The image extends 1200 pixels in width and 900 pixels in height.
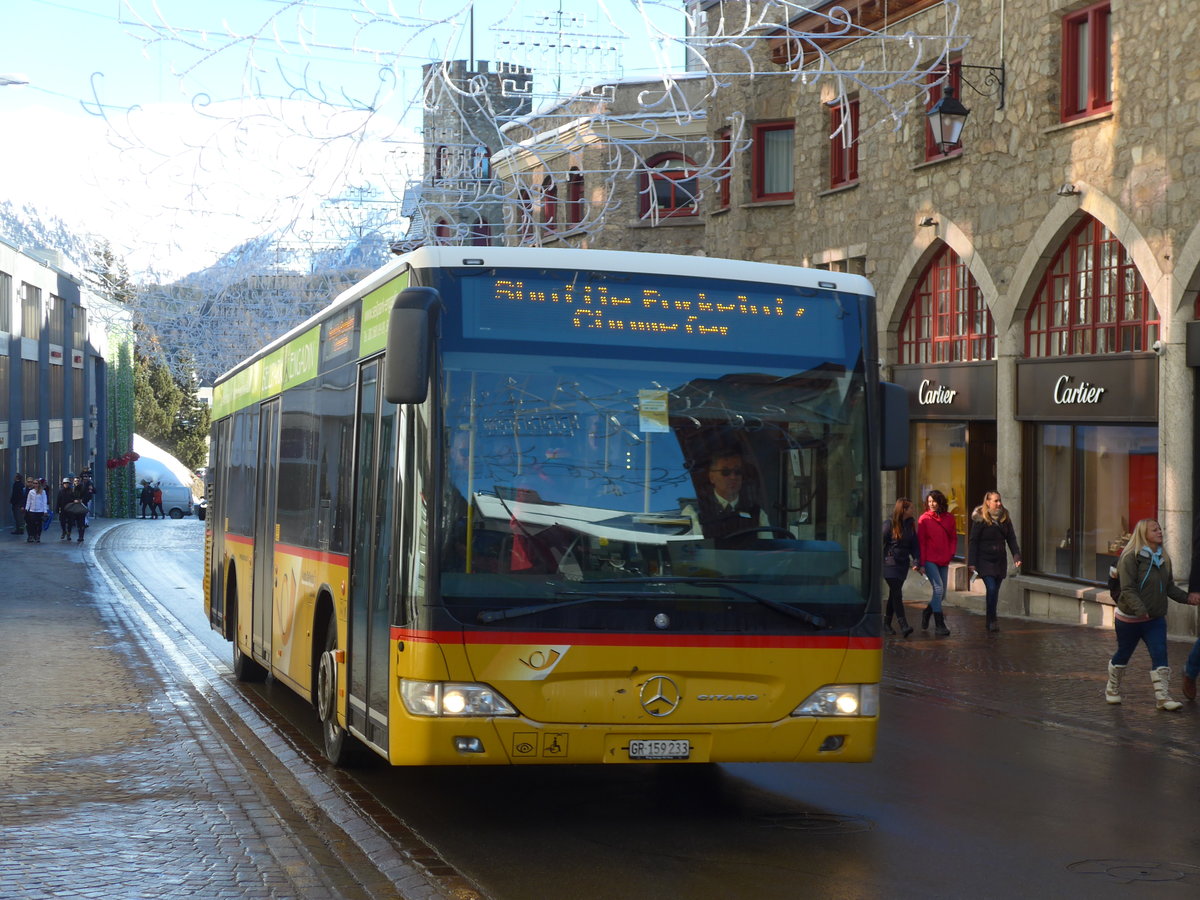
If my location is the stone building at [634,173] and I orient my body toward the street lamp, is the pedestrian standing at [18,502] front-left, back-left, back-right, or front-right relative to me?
back-right

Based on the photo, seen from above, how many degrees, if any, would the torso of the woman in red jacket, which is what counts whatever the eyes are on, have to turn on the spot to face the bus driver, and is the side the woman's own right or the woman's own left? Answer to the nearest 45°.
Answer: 0° — they already face them

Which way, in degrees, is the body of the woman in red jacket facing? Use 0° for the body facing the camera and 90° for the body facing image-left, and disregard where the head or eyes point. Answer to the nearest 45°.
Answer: approximately 0°

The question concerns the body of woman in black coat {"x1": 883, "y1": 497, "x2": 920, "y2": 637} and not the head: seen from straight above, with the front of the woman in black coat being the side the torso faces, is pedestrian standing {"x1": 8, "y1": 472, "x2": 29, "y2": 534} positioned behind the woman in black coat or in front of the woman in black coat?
behind

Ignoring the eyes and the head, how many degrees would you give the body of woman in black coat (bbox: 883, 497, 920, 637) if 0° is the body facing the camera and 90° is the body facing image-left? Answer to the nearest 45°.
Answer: approximately 315°

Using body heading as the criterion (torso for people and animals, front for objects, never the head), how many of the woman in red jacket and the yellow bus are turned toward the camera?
2

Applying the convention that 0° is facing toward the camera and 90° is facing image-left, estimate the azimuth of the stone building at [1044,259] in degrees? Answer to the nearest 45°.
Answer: approximately 45°

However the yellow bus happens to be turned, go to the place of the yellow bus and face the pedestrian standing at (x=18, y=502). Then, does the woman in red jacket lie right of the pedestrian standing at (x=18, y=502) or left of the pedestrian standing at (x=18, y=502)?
right

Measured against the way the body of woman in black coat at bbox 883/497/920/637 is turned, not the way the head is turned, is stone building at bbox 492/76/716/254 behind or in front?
behind
